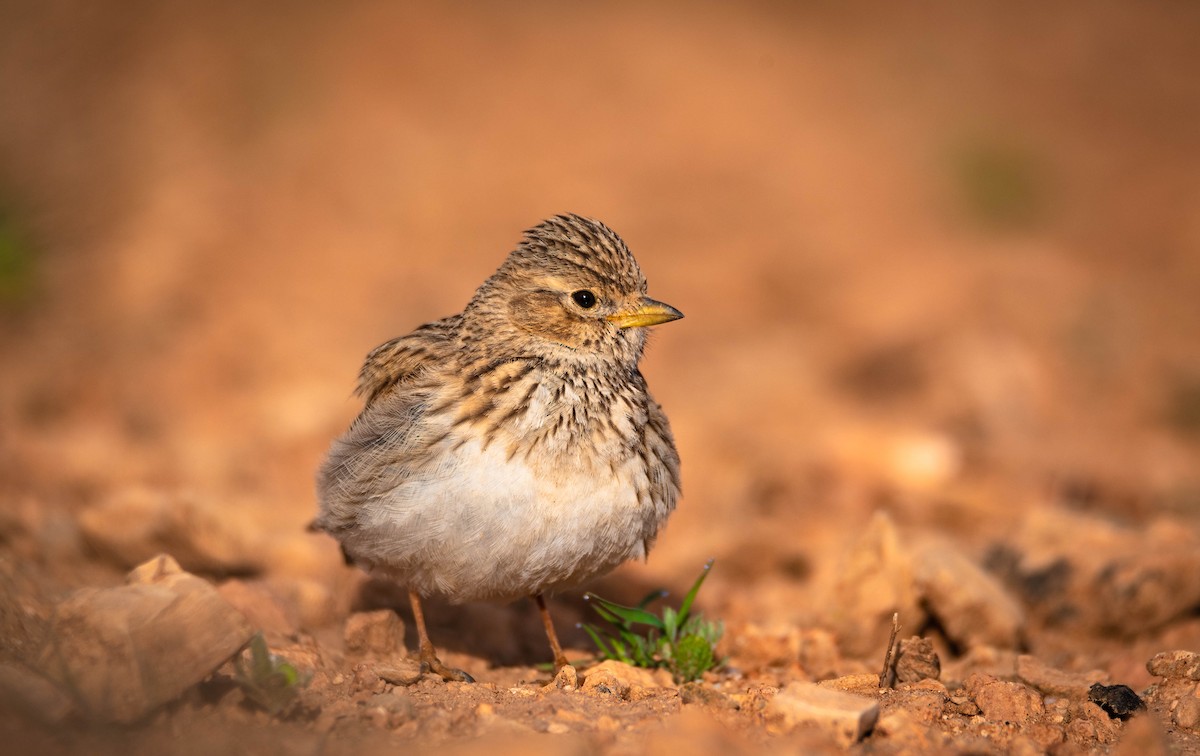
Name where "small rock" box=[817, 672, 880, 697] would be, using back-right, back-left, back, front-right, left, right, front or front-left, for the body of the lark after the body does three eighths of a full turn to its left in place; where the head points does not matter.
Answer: right

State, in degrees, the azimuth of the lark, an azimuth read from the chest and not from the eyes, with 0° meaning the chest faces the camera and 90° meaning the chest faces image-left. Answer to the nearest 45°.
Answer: approximately 315°

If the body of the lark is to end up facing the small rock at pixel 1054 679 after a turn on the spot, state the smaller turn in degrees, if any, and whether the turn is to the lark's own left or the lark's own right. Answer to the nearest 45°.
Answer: approximately 45° to the lark's own left

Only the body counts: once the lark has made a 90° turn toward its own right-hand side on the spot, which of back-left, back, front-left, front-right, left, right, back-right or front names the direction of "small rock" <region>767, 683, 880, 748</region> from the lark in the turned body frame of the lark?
left

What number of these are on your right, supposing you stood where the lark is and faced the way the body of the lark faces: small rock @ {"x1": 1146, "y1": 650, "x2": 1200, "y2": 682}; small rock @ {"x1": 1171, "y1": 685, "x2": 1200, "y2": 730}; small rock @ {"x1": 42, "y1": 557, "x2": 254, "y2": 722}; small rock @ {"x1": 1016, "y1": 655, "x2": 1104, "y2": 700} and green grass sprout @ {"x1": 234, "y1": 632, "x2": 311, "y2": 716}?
2

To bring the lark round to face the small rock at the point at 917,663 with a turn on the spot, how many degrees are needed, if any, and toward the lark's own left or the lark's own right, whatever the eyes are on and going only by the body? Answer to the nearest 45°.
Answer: approximately 45° to the lark's own left

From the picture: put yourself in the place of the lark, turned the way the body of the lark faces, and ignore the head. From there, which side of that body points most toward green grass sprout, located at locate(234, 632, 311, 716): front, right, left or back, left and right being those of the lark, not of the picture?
right

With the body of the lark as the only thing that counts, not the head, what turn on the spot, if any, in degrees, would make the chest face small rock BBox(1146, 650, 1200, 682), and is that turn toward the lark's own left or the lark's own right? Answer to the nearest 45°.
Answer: approximately 45° to the lark's own left

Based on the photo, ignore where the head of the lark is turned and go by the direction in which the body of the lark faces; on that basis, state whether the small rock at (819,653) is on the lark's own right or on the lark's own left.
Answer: on the lark's own left

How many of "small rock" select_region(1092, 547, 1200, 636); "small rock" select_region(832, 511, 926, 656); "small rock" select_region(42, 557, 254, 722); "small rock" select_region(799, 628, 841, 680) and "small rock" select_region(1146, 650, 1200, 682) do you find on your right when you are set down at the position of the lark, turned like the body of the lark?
1

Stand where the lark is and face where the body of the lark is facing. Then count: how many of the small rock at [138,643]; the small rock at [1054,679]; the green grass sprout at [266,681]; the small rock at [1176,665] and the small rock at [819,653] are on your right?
2

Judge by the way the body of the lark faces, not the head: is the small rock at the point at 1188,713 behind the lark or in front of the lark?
in front

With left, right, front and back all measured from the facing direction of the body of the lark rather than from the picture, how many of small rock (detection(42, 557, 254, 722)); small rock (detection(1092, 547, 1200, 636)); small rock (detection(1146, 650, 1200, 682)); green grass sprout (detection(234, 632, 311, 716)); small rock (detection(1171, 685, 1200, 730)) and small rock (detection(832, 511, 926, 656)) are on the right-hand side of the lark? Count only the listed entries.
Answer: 2

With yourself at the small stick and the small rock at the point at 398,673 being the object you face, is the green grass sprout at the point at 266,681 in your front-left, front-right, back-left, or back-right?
front-left

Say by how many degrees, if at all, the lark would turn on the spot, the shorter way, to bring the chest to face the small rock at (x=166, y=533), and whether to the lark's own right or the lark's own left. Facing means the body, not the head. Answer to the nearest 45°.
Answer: approximately 180°

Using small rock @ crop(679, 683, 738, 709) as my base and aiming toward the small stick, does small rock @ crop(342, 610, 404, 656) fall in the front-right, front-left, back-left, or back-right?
back-left

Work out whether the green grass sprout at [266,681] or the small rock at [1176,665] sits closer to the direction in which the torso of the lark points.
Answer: the small rock
